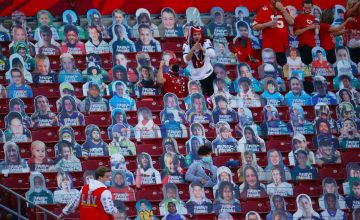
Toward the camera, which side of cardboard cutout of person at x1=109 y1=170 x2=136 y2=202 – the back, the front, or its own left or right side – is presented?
front

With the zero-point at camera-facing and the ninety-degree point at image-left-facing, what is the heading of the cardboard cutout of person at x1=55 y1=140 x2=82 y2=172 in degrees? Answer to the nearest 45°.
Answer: approximately 0°

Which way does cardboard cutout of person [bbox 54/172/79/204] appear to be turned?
toward the camera

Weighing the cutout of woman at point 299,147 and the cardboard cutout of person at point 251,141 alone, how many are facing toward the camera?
2

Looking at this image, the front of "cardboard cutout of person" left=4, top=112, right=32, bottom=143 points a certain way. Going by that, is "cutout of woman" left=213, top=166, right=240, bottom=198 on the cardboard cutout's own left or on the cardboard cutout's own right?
on the cardboard cutout's own left

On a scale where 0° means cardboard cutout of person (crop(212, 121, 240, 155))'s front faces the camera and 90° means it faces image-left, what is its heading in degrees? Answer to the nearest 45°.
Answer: approximately 0°

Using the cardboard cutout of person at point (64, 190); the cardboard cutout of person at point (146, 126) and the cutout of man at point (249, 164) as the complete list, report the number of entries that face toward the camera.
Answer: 3

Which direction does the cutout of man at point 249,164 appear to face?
toward the camera
